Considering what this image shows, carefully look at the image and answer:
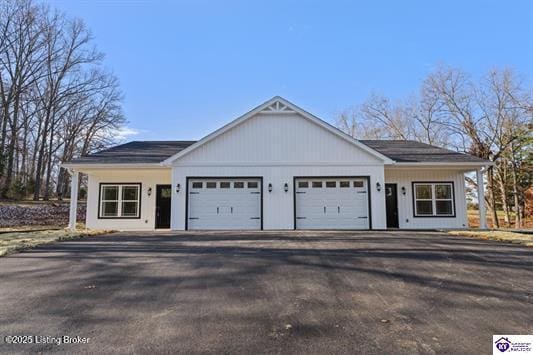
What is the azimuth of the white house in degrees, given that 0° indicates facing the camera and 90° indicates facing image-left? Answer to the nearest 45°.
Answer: approximately 0°
